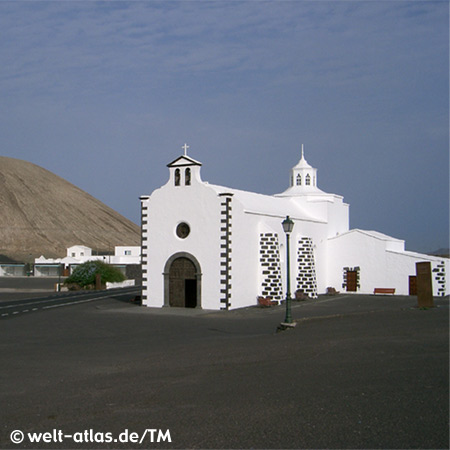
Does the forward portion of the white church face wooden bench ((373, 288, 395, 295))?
no

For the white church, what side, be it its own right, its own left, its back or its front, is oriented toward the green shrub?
right

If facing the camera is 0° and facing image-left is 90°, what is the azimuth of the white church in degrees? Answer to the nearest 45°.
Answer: approximately 45°

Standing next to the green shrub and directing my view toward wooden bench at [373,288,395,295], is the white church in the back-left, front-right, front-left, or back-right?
front-right
